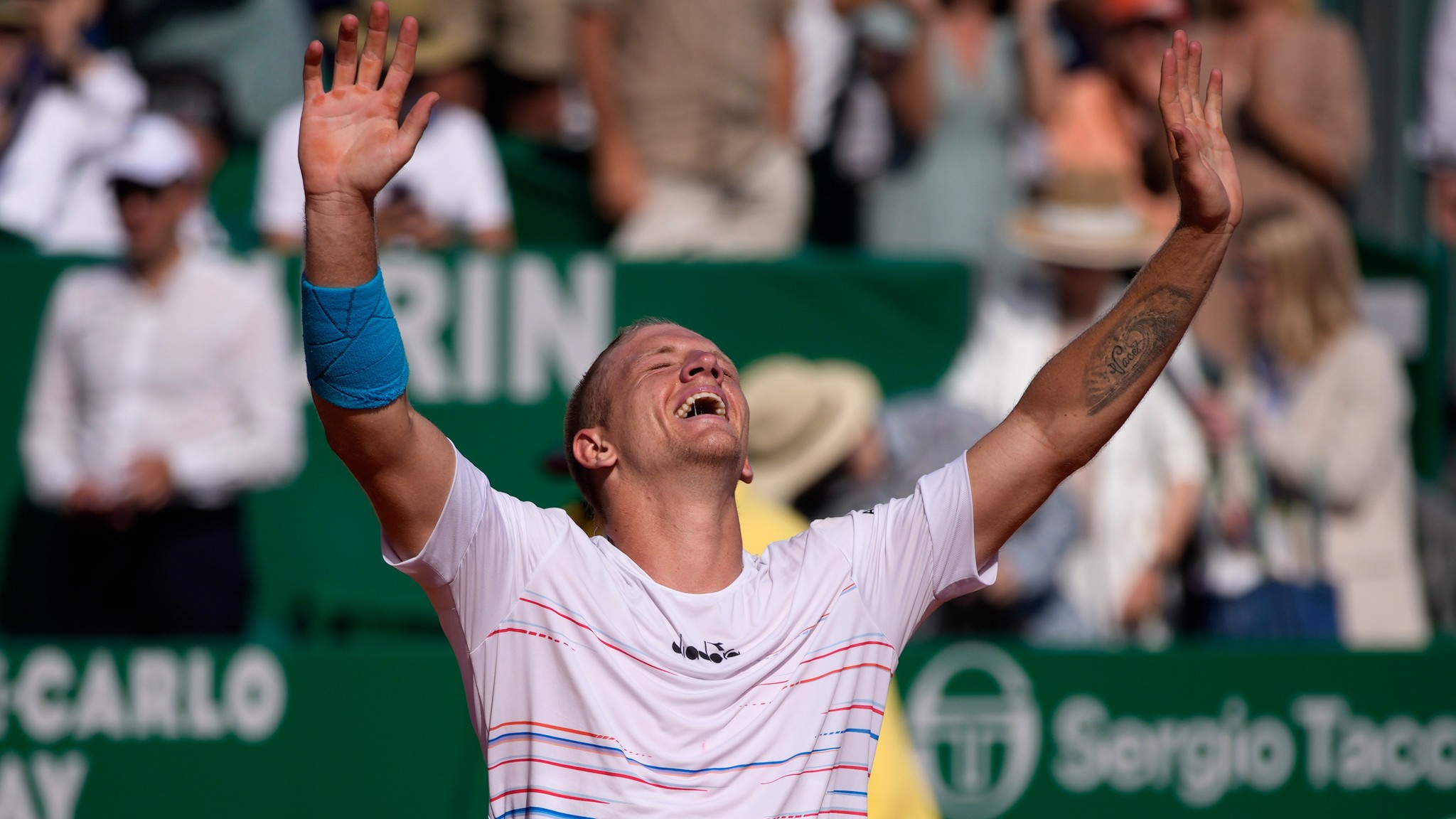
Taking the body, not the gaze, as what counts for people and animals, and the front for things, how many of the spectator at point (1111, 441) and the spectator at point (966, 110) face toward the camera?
2

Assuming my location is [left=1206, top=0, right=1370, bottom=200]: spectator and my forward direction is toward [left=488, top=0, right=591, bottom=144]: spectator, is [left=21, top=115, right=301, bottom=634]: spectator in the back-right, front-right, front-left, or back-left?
front-left

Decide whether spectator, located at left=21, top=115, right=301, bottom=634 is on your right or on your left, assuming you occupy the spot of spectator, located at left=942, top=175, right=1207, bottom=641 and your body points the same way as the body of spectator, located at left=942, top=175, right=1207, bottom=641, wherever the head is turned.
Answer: on your right

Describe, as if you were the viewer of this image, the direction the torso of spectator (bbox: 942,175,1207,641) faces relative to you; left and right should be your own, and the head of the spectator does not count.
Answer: facing the viewer

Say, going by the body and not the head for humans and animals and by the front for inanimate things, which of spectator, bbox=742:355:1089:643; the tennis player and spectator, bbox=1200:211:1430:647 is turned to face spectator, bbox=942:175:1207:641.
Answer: spectator, bbox=1200:211:1430:647

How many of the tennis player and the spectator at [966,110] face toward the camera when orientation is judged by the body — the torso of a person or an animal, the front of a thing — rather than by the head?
2

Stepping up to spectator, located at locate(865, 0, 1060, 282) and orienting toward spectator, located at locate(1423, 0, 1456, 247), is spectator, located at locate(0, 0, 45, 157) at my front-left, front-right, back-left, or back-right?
back-left

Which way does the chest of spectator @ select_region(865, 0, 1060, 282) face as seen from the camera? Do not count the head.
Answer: toward the camera

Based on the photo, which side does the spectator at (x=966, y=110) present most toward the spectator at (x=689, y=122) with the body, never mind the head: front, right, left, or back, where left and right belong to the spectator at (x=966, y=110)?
right

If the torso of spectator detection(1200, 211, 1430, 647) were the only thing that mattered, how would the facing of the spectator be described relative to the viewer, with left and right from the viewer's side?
facing the viewer and to the left of the viewer

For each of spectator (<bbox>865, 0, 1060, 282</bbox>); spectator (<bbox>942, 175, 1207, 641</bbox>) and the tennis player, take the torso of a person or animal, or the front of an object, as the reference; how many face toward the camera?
3

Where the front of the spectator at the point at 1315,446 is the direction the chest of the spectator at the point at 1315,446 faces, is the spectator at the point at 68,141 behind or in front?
in front
